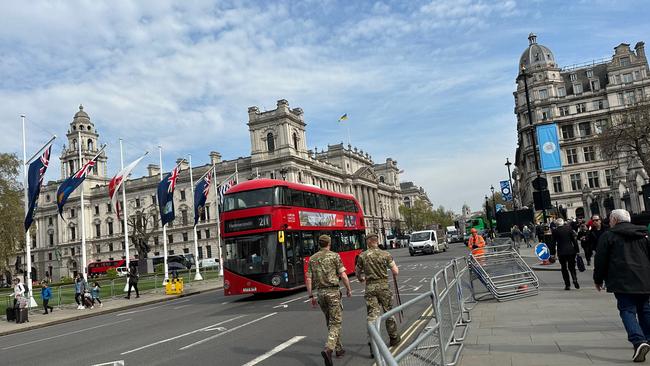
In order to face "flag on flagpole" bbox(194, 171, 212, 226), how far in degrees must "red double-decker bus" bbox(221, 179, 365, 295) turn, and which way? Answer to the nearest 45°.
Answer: approximately 135° to its right

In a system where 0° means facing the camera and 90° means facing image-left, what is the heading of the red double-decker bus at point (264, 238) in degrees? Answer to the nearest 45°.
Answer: approximately 45°

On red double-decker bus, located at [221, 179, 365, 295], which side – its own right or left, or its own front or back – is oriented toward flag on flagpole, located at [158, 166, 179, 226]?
right

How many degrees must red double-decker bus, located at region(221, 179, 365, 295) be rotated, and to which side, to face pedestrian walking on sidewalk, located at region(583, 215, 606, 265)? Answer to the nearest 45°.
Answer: approximately 135° to its left

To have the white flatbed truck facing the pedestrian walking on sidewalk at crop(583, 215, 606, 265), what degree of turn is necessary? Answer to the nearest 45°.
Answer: approximately 45° to its left

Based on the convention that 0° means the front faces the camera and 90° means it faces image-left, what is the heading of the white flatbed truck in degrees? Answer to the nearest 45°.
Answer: approximately 45°
